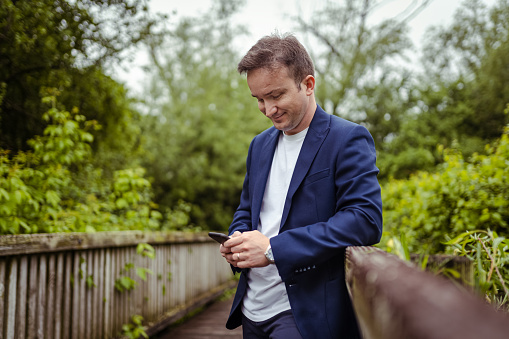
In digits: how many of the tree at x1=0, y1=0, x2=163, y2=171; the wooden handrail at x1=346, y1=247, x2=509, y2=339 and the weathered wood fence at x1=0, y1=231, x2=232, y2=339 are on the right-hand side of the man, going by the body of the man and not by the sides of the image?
2

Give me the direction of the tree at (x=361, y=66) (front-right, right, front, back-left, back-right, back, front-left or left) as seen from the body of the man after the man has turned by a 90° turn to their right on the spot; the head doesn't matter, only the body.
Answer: front-right

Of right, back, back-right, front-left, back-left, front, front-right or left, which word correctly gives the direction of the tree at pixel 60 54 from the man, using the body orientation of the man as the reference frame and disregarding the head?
right

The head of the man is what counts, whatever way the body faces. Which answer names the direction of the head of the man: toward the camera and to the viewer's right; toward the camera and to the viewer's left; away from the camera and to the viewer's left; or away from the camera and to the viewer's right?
toward the camera and to the viewer's left

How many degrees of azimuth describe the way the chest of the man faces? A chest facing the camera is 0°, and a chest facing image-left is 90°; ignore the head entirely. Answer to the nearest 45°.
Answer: approximately 45°

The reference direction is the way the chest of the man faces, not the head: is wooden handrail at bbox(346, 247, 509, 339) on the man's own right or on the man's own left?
on the man's own left

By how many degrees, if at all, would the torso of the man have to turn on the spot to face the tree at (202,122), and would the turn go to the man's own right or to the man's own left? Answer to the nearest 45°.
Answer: approximately 135° to the man's own right

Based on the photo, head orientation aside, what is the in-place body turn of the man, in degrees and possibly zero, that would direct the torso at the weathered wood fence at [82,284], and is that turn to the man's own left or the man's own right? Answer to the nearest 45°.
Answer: approximately 90° to the man's own right
